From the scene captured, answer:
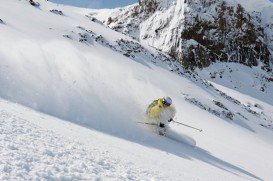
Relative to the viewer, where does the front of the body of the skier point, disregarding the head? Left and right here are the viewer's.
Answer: facing the viewer and to the right of the viewer
